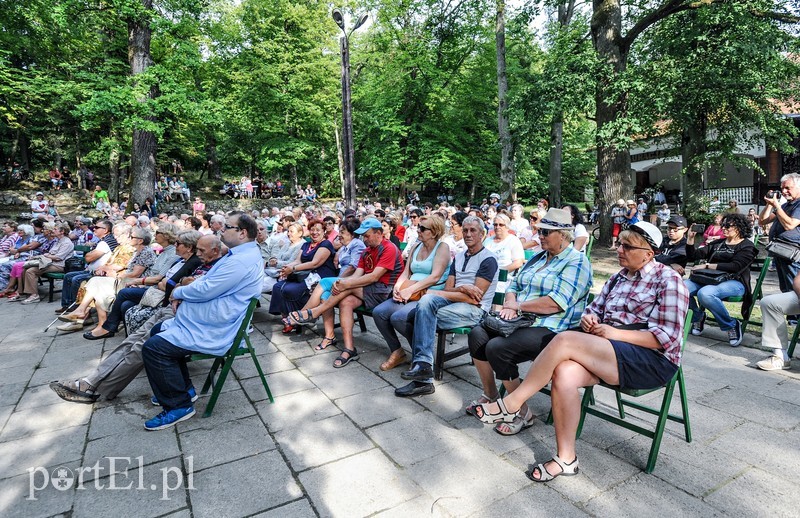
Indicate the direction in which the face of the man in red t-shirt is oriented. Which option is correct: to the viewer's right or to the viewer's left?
to the viewer's left

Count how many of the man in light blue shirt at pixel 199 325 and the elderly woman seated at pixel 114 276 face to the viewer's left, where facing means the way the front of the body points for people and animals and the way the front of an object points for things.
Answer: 2

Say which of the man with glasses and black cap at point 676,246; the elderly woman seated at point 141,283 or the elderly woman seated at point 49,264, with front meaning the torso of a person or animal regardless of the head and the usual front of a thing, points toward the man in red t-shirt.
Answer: the man with glasses and black cap

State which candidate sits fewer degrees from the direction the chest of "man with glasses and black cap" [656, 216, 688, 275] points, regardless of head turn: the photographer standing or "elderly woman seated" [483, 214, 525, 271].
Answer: the elderly woman seated

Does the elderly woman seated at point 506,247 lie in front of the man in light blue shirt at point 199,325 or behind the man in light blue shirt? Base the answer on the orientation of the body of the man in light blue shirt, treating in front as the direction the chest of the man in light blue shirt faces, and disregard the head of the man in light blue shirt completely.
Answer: behind

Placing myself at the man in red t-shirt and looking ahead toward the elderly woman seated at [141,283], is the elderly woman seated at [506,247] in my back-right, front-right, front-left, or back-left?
back-right

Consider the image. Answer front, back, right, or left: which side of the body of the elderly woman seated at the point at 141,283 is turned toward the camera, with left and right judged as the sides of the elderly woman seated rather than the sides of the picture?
left

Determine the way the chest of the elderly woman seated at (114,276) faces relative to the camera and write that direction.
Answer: to the viewer's left

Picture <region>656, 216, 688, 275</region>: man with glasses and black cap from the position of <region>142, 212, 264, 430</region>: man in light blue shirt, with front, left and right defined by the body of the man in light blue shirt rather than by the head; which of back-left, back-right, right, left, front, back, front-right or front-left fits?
back

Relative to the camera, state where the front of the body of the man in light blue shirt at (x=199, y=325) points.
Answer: to the viewer's left
